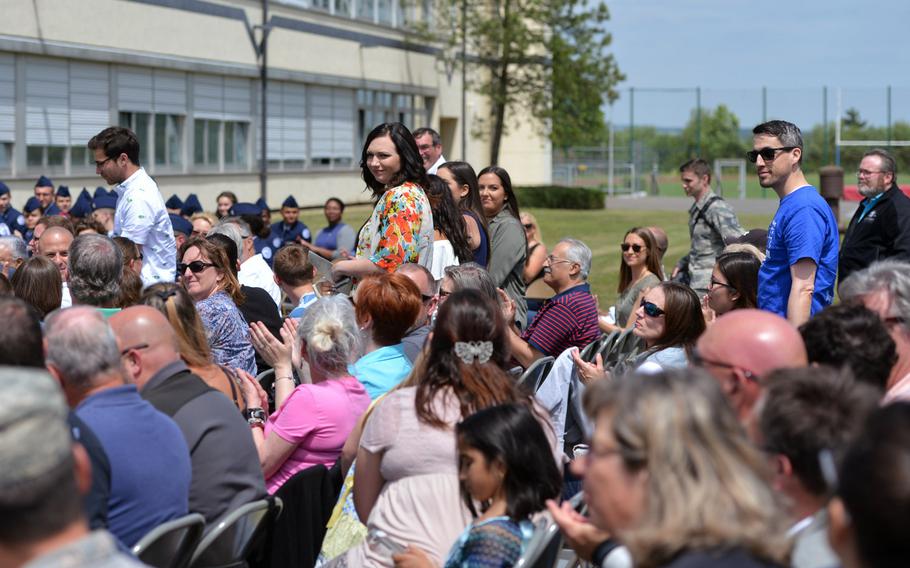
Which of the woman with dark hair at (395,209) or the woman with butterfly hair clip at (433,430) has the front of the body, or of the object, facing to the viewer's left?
the woman with dark hair

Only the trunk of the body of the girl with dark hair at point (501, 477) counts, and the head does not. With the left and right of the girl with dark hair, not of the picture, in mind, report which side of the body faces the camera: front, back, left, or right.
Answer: left

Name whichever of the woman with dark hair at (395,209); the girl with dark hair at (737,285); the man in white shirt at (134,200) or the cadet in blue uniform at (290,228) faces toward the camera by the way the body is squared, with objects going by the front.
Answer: the cadet in blue uniform

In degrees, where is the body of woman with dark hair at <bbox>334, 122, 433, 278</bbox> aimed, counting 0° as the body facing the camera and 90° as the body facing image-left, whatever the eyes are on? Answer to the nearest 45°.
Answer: approximately 90°

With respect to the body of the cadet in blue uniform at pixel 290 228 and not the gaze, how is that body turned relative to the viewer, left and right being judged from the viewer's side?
facing the viewer

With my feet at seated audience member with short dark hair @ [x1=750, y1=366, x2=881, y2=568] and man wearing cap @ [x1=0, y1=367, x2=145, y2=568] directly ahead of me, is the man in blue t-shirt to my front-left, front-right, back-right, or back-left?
back-right

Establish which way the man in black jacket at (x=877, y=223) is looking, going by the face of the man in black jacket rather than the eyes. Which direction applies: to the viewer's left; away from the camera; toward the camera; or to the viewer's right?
to the viewer's left

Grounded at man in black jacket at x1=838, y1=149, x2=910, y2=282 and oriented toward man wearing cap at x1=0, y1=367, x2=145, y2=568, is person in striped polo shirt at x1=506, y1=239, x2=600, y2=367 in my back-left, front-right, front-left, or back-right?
front-right

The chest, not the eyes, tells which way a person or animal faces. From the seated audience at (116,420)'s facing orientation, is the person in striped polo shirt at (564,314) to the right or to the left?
on their right

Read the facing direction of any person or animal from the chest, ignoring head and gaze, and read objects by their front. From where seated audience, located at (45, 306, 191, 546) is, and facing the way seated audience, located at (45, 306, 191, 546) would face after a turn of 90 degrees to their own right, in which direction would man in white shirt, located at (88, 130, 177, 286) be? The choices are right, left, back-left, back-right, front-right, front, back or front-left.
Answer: front-left

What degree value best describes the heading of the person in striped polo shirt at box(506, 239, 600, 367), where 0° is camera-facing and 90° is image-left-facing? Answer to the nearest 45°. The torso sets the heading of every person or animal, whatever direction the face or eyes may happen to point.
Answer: approximately 90°

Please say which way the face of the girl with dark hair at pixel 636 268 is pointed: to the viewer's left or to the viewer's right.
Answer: to the viewer's left
